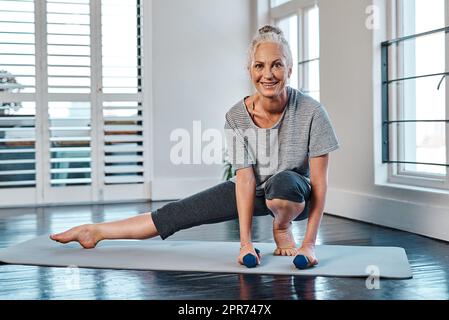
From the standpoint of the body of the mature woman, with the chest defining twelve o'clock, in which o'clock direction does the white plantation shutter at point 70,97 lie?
The white plantation shutter is roughly at 5 o'clock from the mature woman.

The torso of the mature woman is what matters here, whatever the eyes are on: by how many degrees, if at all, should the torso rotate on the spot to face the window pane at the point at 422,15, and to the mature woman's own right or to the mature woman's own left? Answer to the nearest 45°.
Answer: approximately 135° to the mature woman's own left

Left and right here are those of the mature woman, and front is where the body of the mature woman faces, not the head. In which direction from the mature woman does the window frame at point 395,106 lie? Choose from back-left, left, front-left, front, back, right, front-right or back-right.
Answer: back-left

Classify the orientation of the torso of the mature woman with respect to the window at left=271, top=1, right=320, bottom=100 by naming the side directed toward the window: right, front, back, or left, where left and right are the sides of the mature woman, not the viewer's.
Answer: back

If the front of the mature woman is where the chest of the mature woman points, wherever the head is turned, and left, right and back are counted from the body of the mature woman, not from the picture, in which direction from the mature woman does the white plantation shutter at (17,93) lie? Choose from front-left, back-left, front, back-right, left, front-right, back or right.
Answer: back-right

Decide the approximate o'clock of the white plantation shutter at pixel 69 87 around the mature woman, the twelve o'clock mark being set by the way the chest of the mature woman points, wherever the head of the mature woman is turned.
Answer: The white plantation shutter is roughly at 5 o'clock from the mature woman.

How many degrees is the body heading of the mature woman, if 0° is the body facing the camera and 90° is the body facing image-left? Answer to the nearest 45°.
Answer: approximately 0°
